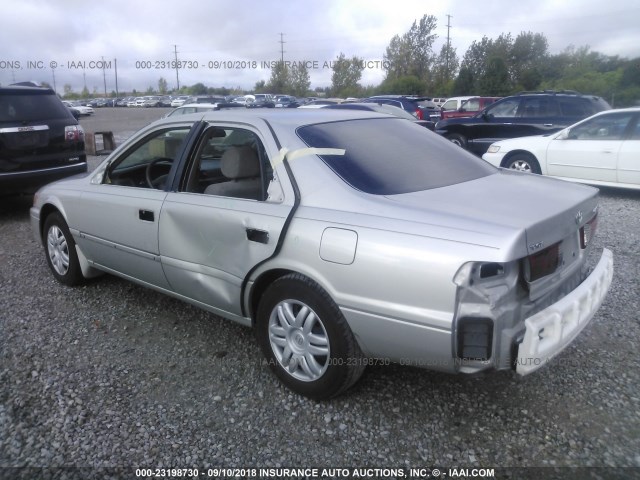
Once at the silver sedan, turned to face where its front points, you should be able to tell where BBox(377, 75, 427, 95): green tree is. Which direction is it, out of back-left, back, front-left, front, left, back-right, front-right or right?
front-right

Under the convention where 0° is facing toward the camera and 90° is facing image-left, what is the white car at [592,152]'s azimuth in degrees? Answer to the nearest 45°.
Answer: approximately 90°

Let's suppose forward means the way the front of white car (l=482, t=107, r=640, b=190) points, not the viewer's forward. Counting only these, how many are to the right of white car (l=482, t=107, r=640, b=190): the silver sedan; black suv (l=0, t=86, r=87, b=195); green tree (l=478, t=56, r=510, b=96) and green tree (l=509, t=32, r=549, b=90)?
2

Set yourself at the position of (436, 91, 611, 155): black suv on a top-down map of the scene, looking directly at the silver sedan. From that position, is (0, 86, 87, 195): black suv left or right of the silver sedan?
right

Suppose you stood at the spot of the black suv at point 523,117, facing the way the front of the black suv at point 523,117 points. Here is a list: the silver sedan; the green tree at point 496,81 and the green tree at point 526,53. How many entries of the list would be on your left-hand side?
1

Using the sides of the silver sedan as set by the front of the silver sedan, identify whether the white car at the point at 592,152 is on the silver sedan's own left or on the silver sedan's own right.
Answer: on the silver sedan's own right

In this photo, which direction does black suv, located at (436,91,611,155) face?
to the viewer's left

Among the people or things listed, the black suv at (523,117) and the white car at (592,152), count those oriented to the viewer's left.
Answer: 2

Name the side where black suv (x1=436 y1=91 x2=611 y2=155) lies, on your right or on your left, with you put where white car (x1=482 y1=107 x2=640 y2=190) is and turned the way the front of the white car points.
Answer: on your right

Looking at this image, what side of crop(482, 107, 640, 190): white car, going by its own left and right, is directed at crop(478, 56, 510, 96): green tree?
right

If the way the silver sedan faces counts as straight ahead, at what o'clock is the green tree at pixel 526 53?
The green tree is roughly at 2 o'clock from the silver sedan.

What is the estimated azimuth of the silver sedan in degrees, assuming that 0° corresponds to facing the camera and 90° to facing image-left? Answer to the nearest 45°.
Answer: approximately 135°

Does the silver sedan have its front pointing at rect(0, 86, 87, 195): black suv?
yes

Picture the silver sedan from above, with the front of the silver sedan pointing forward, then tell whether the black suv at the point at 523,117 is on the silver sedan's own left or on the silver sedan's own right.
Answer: on the silver sedan's own right

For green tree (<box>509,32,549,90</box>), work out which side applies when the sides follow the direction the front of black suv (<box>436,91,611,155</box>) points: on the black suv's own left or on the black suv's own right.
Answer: on the black suv's own right
